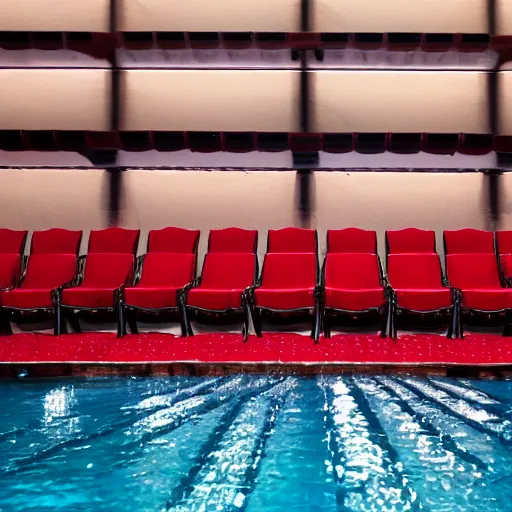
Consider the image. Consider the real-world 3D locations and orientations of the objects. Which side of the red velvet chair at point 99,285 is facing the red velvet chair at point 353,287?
left

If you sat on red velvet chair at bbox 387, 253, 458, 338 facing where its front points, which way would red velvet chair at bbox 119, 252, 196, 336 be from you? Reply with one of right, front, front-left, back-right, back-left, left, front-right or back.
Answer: right

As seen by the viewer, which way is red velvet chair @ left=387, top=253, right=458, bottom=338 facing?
toward the camera

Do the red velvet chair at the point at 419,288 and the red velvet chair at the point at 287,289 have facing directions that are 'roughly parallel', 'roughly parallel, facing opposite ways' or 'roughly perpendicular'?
roughly parallel

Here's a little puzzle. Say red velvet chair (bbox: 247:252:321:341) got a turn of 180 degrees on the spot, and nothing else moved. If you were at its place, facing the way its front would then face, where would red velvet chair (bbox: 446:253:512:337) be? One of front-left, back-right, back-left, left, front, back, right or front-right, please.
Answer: right

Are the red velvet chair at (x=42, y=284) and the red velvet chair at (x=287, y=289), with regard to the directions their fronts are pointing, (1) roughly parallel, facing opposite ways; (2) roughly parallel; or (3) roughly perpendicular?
roughly parallel

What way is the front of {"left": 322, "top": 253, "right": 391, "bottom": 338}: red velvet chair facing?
toward the camera

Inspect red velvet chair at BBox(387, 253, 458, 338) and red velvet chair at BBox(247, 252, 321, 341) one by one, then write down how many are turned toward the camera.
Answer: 2

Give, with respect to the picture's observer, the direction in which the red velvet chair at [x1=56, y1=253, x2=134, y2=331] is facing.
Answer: facing the viewer and to the left of the viewer

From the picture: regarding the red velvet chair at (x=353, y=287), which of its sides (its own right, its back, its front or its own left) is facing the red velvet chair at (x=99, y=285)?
right

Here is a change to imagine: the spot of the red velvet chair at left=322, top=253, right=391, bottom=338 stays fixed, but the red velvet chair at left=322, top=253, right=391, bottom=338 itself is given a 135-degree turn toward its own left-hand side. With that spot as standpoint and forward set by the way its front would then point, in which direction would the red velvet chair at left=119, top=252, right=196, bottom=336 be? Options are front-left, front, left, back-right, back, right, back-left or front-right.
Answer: back-left

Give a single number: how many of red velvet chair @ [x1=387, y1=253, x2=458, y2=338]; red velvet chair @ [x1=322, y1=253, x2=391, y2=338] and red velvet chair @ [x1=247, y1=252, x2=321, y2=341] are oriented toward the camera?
3

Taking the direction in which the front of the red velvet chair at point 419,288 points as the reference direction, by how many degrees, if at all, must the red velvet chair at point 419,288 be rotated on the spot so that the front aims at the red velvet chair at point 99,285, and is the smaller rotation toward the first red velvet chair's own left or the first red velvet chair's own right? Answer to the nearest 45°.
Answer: approximately 90° to the first red velvet chair's own right

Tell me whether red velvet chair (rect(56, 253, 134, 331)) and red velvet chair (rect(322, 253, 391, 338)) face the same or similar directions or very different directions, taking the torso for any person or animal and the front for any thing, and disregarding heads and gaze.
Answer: same or similar directions

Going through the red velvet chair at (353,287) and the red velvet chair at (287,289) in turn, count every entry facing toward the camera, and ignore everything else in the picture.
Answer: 2
